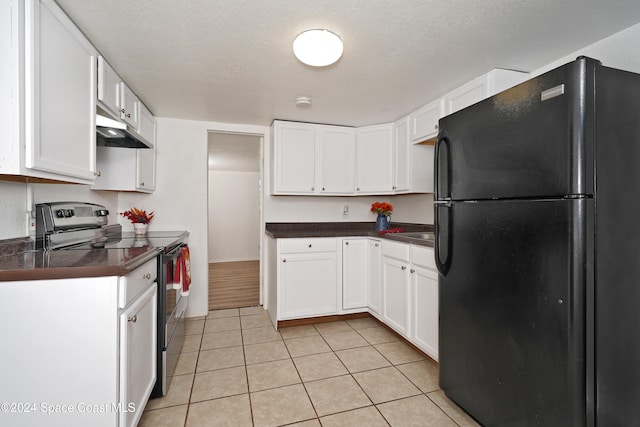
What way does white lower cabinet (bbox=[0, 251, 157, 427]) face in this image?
to the viewer's right

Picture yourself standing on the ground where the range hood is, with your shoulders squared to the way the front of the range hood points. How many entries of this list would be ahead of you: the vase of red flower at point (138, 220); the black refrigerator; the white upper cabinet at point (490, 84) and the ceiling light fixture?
3

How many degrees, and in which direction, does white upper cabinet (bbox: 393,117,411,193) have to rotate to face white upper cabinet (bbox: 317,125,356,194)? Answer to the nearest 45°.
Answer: approximately 45° to its right

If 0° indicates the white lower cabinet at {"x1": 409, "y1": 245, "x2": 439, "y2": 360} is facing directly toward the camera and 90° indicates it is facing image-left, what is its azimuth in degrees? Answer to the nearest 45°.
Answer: approximately 45°

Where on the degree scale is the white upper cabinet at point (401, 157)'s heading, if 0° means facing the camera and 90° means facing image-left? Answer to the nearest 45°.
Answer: approximately 45°

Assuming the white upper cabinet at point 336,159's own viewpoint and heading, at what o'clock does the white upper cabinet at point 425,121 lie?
the white upper cabinet at point 425,121 is roughly at 10 o'clock from the white upper cabinet at point 336,159.

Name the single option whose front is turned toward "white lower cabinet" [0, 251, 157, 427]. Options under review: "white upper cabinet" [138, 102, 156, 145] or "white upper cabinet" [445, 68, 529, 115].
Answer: "white upper cabinet" [445, 68, 529, 115]

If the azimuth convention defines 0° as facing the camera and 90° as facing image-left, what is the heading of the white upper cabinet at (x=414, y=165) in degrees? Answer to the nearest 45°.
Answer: approximately 45°
